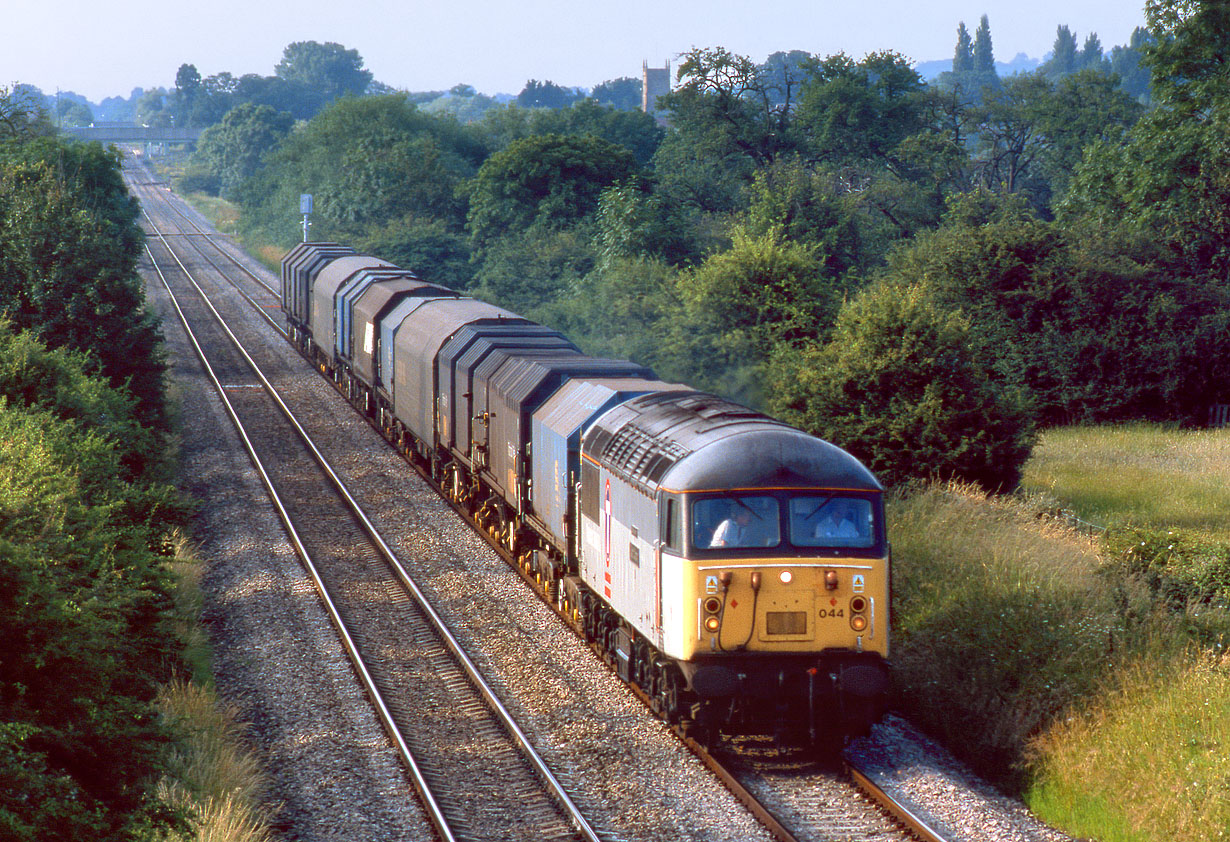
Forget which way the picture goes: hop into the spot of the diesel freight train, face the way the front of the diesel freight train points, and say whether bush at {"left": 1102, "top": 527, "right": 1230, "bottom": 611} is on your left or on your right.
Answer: on your left

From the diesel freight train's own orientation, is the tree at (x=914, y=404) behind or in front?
behind

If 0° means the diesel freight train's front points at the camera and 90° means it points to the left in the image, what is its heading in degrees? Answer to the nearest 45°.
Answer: approximately 0°

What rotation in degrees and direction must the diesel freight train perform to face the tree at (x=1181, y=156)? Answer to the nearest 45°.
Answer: approximately 135° to its left

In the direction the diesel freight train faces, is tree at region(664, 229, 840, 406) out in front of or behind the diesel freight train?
behind

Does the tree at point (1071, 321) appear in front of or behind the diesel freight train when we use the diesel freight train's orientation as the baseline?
behind
